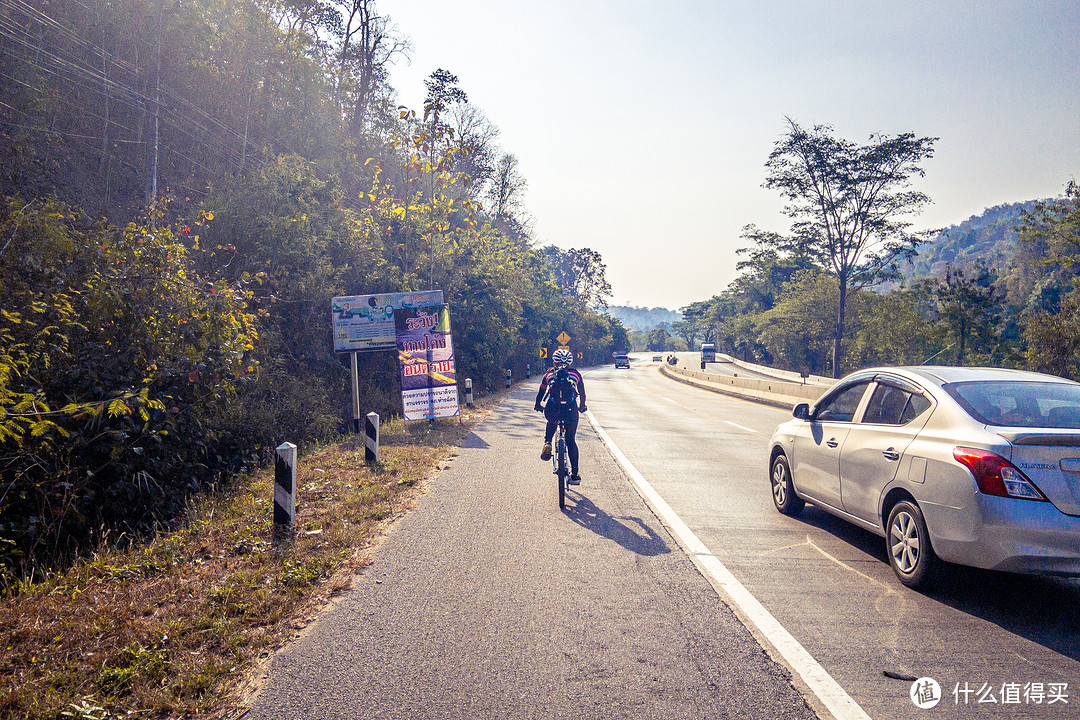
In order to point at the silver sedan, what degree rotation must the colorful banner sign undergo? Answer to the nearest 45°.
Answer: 0° — it already faces it

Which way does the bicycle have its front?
away from the camera

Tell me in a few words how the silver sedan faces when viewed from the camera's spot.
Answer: facing away from the viewer and to the left of the viewer

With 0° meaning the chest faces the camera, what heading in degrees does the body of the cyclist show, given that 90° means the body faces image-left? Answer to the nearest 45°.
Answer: approximately 180°

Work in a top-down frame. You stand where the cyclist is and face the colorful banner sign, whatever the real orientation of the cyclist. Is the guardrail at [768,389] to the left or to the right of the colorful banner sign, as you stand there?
right

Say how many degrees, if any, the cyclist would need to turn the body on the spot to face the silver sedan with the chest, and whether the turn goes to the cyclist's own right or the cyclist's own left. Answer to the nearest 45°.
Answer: approximately 135° to the cyclist's own right

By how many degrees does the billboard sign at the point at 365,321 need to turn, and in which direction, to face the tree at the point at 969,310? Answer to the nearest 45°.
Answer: approximately 135° to its left

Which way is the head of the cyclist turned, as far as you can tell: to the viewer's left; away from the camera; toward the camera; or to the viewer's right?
away from the camera

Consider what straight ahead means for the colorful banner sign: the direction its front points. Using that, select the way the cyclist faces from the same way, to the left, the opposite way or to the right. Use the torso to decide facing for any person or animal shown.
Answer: the opposite way

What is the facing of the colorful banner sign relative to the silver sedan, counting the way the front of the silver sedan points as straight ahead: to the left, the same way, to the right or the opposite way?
the opposite way

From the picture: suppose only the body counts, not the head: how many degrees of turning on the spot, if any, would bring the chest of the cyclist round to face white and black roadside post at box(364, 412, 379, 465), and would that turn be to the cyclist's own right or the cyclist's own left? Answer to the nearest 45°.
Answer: approximately 45° to the cyclist's own left
